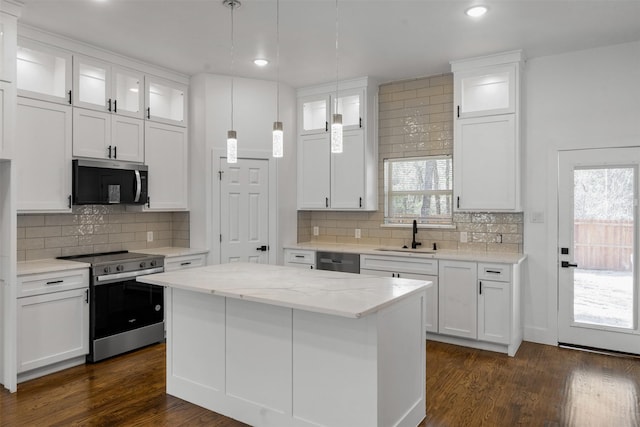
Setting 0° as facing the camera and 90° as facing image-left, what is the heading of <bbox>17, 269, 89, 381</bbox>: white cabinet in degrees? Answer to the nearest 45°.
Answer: approximately 315°

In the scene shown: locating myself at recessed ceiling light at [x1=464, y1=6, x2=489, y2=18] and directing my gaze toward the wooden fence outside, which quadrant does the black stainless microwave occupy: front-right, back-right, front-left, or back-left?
back-left

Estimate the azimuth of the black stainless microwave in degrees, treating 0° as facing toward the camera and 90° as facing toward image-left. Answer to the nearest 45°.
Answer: approximately 315°
